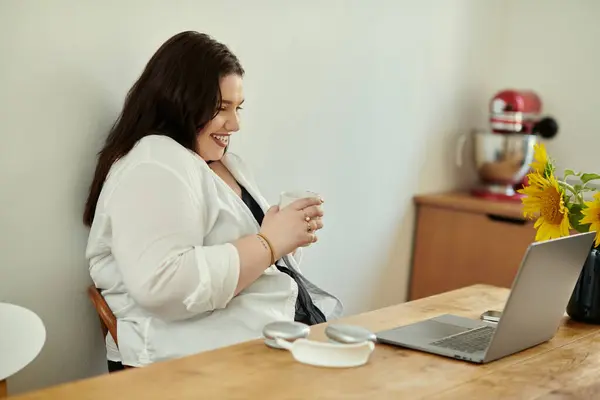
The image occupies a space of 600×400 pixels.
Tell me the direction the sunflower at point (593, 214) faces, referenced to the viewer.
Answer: facing the viewer

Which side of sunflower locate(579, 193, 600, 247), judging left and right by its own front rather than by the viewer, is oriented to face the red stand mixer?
back

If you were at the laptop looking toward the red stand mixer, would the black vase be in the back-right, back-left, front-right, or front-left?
front-right

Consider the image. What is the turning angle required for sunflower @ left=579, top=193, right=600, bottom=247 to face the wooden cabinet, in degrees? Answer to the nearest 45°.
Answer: approximately 180°

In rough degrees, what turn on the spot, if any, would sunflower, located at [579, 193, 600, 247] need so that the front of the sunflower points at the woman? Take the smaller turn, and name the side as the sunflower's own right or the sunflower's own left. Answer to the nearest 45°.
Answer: approximately 90° to the sunflower's own right

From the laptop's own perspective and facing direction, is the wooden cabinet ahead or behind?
ahead

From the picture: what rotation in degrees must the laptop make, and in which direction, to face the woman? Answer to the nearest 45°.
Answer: approximately 45° to its left

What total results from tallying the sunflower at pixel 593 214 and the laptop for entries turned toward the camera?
1

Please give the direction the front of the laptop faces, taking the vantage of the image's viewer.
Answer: facing away from the viewer and to the left of the viewer
